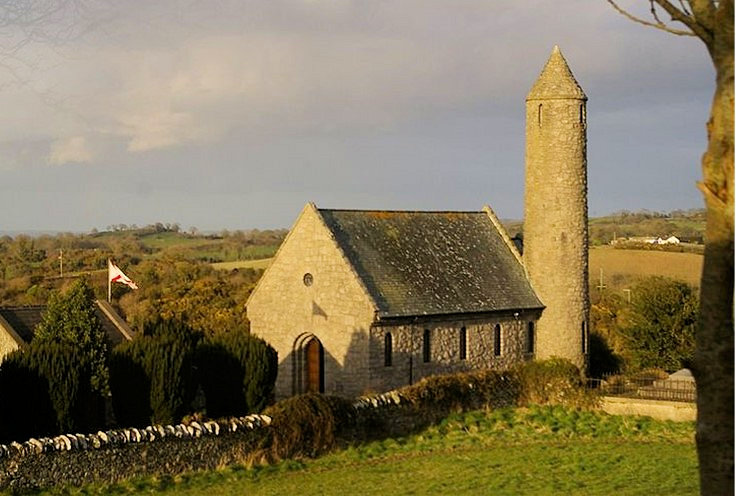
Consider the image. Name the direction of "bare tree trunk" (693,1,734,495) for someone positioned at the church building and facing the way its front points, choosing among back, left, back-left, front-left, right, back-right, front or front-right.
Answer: front-left

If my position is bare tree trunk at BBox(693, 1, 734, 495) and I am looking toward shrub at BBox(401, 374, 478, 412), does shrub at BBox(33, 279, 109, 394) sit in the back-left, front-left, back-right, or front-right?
front-left

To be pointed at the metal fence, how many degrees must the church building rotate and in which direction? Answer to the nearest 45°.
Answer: approximately 135° to its left

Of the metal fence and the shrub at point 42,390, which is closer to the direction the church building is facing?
the shrub

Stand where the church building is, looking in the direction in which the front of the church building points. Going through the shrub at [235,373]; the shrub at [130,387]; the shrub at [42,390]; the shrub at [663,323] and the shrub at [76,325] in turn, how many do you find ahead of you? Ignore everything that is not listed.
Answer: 4

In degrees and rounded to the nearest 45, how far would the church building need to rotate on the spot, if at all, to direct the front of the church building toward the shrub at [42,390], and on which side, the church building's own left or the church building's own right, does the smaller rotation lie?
0° — it already faces it

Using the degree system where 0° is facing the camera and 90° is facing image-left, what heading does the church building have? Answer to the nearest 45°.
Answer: approximately 45°
